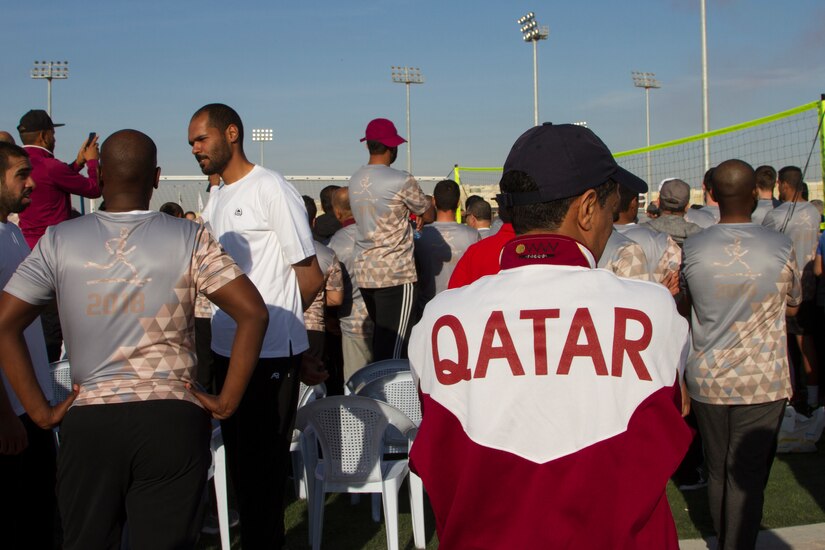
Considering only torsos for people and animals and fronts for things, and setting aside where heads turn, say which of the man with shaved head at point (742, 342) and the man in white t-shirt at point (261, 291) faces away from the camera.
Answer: the man with shaved head

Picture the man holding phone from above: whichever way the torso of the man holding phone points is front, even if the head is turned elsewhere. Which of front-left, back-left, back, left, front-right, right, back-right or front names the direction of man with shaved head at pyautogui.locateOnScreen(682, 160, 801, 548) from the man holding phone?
right

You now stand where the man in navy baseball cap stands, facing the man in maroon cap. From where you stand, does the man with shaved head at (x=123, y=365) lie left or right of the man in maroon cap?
left

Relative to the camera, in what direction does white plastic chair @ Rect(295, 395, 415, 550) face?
facing away from the viewer

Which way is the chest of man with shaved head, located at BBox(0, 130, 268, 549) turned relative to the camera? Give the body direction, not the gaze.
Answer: away from the camera

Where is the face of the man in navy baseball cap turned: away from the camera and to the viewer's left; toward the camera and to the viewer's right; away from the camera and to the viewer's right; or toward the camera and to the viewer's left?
away from the camera and to the viewer's right

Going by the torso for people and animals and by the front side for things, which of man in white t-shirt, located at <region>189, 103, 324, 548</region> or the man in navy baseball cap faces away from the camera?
the man in navy baseball cap

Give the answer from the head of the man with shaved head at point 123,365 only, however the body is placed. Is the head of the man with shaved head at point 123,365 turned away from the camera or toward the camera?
away from the camera

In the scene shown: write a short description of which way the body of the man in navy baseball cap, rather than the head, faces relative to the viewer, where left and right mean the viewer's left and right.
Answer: facing away from the viewer
